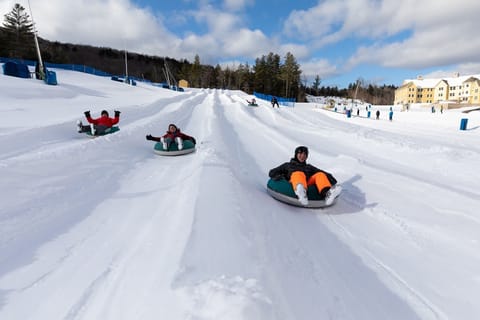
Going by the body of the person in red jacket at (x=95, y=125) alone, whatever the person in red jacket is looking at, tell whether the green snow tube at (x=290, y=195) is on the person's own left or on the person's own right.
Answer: on the person's own left

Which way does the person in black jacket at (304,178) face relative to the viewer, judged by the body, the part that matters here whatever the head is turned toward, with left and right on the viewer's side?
facing the viewer

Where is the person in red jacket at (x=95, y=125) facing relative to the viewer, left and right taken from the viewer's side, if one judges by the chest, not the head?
facing the viewer and to the left of the viewer

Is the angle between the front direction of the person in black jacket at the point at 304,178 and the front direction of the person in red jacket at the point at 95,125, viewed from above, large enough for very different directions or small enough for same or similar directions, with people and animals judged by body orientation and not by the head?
same or similar directions

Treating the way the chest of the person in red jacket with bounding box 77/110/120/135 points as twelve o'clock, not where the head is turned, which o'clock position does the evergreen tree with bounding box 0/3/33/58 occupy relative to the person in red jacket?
The evergreen tree is roughly at 4 o'clock from the person in red jacket.

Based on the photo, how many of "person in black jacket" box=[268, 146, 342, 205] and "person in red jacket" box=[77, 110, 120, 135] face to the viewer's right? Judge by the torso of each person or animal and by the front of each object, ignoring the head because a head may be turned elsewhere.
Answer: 0

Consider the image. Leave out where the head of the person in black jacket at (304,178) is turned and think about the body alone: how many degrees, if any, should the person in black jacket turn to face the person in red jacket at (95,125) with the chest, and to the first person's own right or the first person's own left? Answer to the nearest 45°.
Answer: approximately 135° to the first person's own right

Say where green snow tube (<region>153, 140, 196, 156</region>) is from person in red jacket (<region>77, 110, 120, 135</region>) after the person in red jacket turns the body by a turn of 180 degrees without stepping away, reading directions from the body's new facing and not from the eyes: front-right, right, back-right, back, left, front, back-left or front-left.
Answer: right

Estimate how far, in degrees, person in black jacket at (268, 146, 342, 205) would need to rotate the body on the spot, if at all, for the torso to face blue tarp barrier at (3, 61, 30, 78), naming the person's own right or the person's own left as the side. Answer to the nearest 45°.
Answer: approximately 135° to the person's own right
